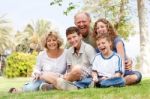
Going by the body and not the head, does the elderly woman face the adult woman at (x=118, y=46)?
no

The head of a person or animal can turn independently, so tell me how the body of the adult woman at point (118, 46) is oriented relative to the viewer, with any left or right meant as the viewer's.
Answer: facing the viewer and to the left of the viewer

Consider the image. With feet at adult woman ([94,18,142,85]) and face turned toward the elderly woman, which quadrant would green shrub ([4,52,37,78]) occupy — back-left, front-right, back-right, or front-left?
front-right

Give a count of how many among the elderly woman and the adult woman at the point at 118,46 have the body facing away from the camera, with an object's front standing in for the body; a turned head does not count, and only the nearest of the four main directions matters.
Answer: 0

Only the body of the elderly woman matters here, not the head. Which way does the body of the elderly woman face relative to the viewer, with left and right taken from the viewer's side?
facing the viewer

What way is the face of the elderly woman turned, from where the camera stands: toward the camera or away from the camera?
toward the camera

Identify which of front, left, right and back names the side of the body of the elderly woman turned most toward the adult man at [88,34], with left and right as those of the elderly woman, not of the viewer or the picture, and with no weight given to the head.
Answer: left

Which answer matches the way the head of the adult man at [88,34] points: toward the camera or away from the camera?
toward the camera

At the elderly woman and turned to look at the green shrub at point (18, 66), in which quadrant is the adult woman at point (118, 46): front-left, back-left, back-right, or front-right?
back-right

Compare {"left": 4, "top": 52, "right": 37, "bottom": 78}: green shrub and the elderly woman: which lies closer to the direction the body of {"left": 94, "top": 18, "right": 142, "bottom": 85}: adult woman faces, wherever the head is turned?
the elderly woman

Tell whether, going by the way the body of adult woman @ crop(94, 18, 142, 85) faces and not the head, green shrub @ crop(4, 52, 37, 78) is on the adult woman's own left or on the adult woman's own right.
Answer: on the adult woman's own right

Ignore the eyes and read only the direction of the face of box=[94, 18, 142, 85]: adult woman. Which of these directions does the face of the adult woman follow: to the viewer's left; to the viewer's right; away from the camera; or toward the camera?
toward the camera

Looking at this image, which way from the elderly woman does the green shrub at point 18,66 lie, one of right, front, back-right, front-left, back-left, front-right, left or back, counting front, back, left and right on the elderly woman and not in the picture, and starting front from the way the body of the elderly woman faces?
back
